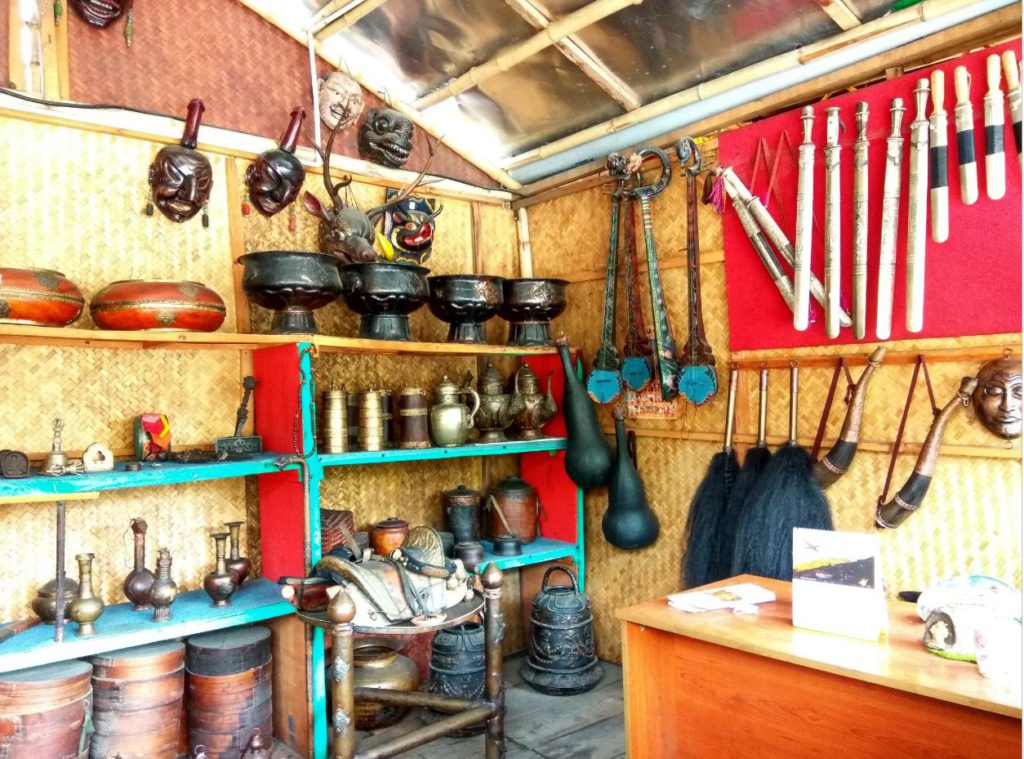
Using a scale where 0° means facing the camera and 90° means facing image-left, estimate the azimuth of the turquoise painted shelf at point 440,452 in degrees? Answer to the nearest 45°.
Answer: approximately 0°

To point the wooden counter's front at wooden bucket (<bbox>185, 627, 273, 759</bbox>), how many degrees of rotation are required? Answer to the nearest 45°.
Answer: approximately 45° to its right

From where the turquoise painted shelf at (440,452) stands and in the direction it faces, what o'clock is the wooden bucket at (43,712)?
The wooden bucket is roughly at 2 o'clock from the turquoise painted shelf.

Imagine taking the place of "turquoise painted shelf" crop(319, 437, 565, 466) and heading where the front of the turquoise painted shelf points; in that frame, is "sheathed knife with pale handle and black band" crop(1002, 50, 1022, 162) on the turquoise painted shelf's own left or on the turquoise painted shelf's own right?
on the turquoise painted shelf's own left

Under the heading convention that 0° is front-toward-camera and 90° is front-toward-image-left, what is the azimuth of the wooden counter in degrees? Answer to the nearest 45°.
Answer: approximately 45°

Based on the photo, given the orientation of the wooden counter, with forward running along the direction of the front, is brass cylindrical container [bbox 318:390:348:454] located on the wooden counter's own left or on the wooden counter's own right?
on the wooden counter's own right

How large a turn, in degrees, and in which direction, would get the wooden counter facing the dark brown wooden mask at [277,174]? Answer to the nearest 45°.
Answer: approximately 45° to its right

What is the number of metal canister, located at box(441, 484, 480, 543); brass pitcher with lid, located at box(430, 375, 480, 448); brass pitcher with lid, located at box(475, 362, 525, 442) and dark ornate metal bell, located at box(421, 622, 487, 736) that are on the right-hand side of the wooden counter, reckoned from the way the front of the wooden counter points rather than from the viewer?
4

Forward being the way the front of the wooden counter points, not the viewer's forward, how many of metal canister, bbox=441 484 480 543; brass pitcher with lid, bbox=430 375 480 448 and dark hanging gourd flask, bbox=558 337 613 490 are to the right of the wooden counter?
3

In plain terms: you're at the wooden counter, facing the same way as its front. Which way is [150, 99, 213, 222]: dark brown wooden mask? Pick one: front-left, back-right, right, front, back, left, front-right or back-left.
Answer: front-right
